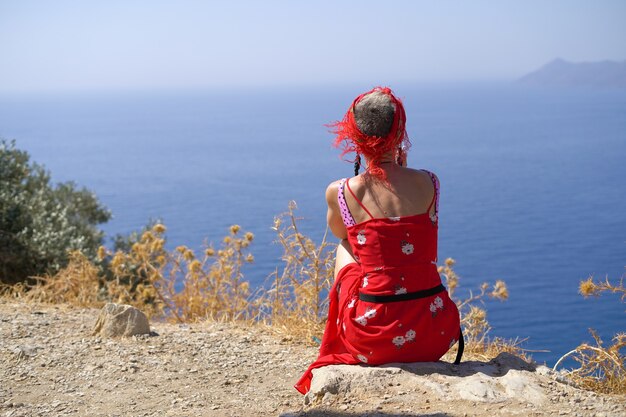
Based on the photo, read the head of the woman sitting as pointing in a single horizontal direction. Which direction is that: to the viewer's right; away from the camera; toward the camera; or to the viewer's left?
away from the camera

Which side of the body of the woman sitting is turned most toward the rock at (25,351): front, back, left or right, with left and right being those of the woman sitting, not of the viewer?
left

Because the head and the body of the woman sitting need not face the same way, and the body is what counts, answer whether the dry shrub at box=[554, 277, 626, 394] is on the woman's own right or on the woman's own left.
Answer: on the woman's own right

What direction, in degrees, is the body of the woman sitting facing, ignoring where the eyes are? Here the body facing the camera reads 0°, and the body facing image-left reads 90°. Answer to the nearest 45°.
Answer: approximately 180°

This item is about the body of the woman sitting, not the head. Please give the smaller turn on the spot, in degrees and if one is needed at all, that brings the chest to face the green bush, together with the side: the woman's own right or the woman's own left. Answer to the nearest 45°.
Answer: approximately 45° to the woman's own left

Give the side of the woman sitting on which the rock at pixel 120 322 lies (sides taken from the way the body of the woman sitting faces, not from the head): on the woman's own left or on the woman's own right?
on the woman's own left
